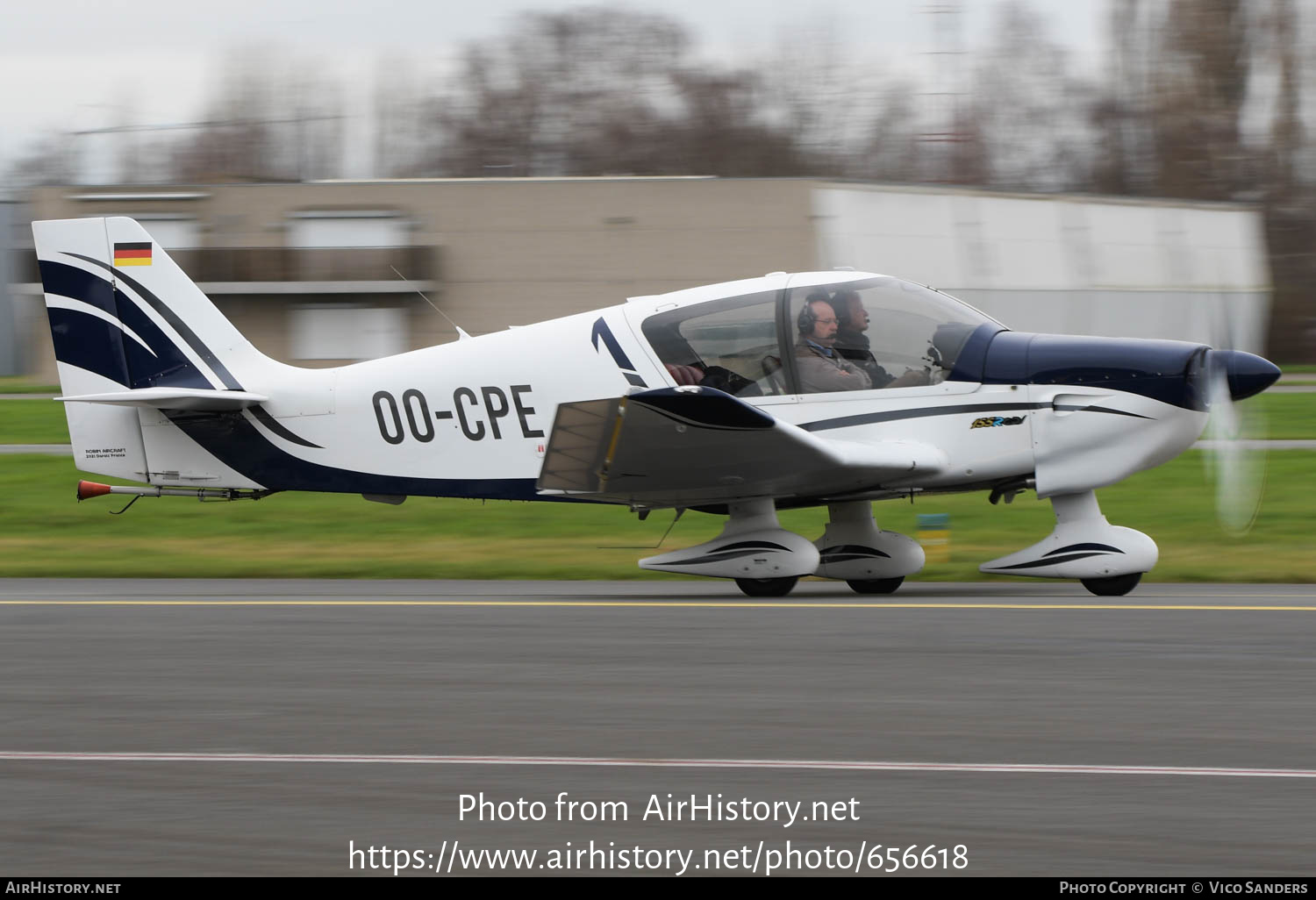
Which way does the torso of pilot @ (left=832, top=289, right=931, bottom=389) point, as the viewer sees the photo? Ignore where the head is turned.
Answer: to the viewer's right

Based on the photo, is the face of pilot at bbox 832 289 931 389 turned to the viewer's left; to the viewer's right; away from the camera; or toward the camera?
to the viewer's right

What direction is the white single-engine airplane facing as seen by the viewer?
to the viewer's right

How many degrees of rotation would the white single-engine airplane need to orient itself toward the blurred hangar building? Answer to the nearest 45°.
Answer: approximately 90° to its left

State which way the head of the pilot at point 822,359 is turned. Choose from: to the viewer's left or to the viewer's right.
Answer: to the viewer's right

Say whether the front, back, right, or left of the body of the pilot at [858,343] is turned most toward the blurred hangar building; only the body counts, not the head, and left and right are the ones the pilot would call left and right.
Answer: left
